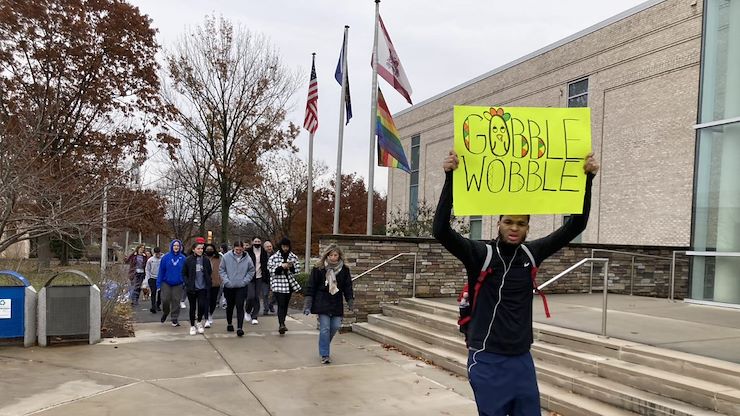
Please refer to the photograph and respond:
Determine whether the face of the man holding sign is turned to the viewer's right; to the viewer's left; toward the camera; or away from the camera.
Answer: toward the camera

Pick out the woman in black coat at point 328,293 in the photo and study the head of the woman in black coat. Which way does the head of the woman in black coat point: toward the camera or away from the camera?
toward the camera

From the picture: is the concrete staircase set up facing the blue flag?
no

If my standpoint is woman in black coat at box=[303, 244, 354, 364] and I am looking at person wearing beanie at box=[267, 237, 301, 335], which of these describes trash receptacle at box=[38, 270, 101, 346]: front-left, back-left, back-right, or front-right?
front-left

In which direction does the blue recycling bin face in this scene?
toward the camera

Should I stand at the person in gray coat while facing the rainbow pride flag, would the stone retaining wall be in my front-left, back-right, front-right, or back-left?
front-right

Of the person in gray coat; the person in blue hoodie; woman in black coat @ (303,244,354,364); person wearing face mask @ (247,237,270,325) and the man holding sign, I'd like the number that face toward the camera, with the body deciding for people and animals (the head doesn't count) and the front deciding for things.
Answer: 5

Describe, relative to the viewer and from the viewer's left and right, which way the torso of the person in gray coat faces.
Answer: facing the viewer

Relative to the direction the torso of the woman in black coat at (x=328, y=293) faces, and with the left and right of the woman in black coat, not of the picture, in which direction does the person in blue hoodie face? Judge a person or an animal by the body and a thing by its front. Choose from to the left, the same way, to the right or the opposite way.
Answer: the same way

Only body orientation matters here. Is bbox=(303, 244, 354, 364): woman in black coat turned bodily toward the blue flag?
no

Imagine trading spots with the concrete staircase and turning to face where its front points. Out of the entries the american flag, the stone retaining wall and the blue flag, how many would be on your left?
0

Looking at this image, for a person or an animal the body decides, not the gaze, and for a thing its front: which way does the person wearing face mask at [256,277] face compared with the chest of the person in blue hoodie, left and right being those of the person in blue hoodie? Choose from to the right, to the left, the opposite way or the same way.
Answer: the same way

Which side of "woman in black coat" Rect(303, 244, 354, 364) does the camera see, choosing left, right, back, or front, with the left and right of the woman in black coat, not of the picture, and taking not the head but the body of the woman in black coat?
front

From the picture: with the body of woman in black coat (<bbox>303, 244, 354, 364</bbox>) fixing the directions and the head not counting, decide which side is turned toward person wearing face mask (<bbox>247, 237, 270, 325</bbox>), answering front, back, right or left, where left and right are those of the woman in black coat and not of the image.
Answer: back

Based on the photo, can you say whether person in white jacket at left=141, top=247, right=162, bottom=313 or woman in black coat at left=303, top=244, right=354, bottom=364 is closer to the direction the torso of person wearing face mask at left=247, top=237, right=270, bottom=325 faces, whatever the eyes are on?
the woman in black coat

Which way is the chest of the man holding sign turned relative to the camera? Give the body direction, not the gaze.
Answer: toward the camera

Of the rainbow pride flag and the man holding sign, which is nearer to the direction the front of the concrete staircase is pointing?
the man holding sign
